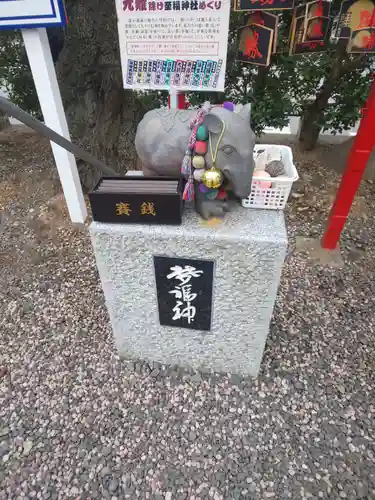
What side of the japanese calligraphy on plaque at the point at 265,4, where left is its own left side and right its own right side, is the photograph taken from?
front

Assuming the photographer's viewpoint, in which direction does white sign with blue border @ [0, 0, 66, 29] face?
facing the viewer

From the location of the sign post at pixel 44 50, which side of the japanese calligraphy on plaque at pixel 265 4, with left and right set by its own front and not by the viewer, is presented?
right

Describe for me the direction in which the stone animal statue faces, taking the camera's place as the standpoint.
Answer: facing the viewer and to the right of the viewer

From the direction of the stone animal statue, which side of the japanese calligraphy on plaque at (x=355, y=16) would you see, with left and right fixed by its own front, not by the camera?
front

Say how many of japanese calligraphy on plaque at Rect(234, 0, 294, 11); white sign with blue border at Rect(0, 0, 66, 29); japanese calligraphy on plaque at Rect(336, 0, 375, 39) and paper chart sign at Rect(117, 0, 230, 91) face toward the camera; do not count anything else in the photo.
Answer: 4

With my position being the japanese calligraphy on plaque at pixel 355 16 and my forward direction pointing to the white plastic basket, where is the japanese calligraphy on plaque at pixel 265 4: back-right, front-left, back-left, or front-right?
front-right

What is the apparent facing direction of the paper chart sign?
toward the camera

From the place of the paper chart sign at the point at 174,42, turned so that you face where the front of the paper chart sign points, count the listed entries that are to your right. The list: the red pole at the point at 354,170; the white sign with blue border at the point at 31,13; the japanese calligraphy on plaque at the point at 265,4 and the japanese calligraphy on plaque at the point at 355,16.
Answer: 1

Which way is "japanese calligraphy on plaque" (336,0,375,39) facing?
toward the camera

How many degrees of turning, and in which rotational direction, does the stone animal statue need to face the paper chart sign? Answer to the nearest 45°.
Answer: approximately 135° to its left
